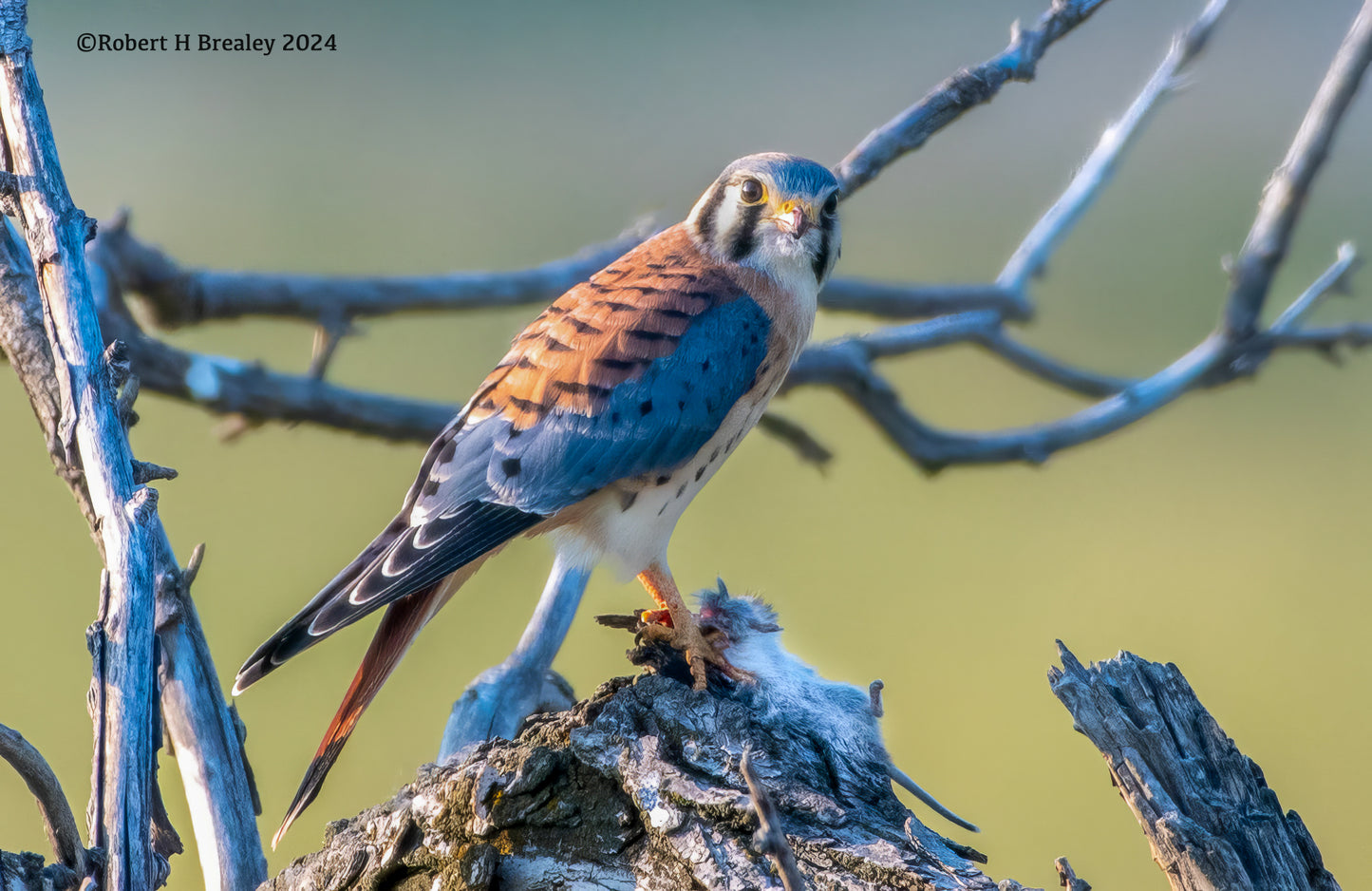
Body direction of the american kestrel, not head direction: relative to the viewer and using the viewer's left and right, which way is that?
facing to the right of the viewer

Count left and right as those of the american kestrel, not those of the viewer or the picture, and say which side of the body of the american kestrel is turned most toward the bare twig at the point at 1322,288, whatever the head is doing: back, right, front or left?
front

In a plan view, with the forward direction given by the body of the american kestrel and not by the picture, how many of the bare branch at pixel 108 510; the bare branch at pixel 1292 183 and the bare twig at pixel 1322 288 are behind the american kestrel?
1

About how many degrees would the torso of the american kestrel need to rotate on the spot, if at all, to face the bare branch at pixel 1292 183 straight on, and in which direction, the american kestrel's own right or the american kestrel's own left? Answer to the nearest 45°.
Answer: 0° — it already faces it

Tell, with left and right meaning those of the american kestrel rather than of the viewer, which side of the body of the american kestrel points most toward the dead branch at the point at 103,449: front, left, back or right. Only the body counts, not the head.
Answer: back
